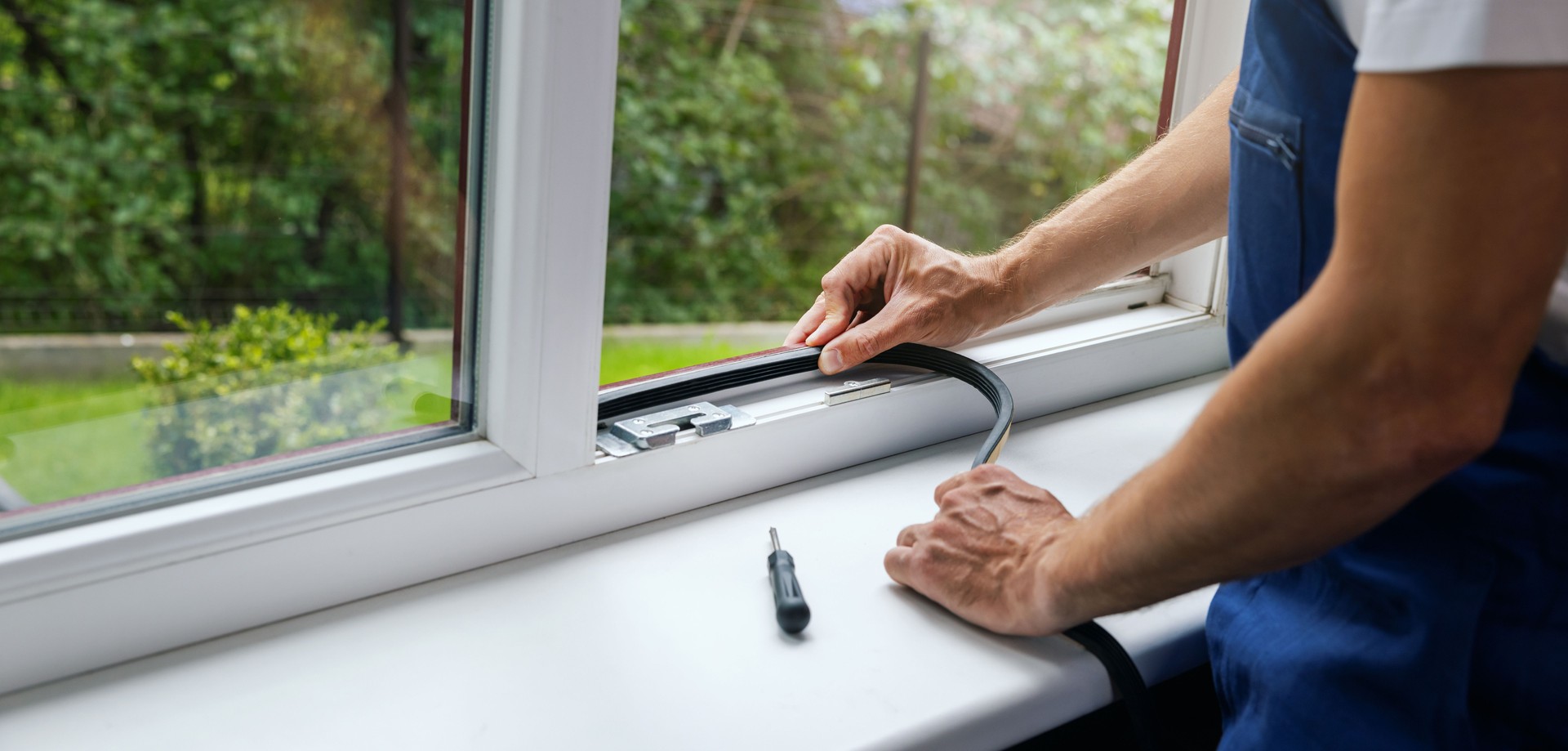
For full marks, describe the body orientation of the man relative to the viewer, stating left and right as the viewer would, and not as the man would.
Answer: facing to the left of the viewer
